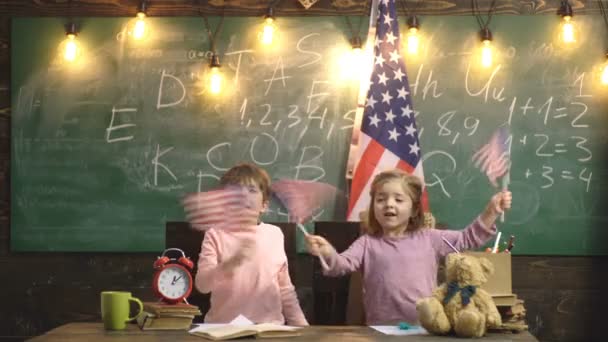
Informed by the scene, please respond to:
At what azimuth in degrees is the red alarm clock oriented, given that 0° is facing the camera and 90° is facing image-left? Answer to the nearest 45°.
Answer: approximately 0°

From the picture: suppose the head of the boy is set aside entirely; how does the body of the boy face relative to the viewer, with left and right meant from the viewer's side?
facing the viewer

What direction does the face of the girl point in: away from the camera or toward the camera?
toward the camera

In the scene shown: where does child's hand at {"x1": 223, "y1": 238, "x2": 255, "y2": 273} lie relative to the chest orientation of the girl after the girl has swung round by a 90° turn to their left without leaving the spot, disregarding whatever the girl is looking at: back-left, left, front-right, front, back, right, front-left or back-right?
back

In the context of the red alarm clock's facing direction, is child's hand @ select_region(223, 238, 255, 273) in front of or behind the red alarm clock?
behind

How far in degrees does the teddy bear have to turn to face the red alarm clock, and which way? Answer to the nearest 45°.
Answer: approximately 45° to its right

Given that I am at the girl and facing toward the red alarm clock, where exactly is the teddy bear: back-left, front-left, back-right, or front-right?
back-left

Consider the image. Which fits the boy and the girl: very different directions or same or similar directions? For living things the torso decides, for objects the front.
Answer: same or similar directions

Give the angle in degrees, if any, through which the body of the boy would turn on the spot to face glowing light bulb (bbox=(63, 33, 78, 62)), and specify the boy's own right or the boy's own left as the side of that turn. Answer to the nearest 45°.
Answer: approximately 135° to the boy's own right

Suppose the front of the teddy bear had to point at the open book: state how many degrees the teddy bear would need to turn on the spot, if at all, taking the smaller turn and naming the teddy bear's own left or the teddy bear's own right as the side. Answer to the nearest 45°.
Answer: approximately 45° to the teddy bear's own right

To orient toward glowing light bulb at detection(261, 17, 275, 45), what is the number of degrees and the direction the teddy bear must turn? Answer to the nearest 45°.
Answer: approximately 90° to its right

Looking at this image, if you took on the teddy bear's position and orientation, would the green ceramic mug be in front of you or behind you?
in front

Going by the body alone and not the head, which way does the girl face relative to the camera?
toward the camera
